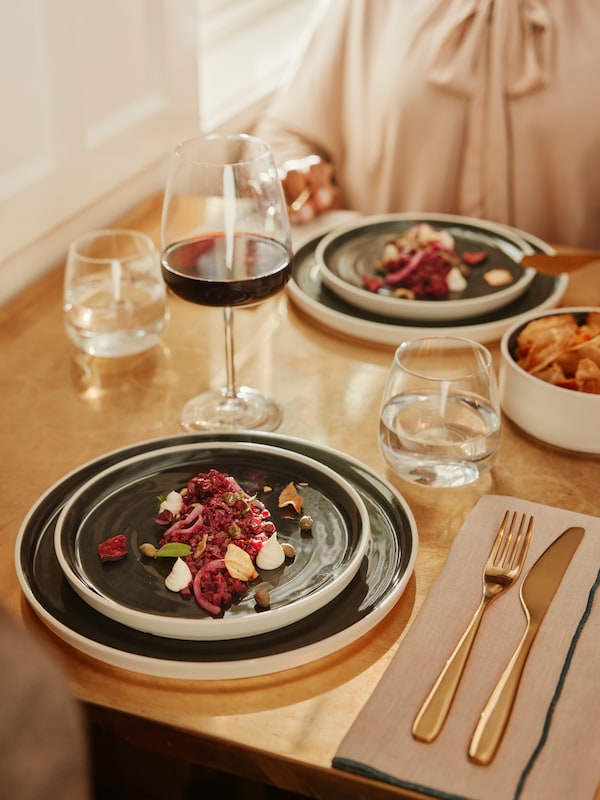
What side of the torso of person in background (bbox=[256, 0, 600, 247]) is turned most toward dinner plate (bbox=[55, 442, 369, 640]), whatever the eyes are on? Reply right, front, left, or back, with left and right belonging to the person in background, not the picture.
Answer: front

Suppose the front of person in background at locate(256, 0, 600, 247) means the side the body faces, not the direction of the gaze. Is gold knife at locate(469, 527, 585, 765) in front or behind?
in front

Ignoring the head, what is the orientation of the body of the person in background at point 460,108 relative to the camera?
toward the camera

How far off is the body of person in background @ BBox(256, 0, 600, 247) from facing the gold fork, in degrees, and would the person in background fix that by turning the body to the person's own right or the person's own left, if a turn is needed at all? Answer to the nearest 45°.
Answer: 0° — they already face it

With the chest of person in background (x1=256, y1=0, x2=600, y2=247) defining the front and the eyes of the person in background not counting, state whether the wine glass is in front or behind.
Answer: in front

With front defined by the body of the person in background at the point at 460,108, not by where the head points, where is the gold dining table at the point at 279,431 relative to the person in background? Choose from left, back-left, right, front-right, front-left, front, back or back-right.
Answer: front

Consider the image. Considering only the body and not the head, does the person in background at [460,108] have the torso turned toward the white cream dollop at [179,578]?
yes

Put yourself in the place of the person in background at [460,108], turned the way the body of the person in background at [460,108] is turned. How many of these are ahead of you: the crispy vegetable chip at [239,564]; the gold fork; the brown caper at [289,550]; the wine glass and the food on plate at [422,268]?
5

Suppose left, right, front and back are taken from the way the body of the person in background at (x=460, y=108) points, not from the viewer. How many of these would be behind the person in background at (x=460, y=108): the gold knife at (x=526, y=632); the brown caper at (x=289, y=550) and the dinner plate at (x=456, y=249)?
0

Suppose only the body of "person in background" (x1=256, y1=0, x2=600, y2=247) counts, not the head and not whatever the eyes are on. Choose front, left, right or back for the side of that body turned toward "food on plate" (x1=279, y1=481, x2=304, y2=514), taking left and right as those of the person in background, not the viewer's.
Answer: front

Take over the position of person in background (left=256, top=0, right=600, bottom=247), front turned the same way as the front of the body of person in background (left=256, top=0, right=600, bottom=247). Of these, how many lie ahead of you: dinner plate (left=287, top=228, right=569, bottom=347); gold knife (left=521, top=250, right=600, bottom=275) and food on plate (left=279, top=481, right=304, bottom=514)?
3

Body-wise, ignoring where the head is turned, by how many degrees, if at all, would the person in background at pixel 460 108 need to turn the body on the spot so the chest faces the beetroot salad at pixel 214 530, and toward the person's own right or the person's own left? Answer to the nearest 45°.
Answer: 0° — they already face it

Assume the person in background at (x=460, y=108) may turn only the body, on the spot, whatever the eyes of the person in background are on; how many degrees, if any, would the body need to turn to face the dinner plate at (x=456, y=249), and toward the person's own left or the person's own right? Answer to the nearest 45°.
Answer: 0° — they already face it
